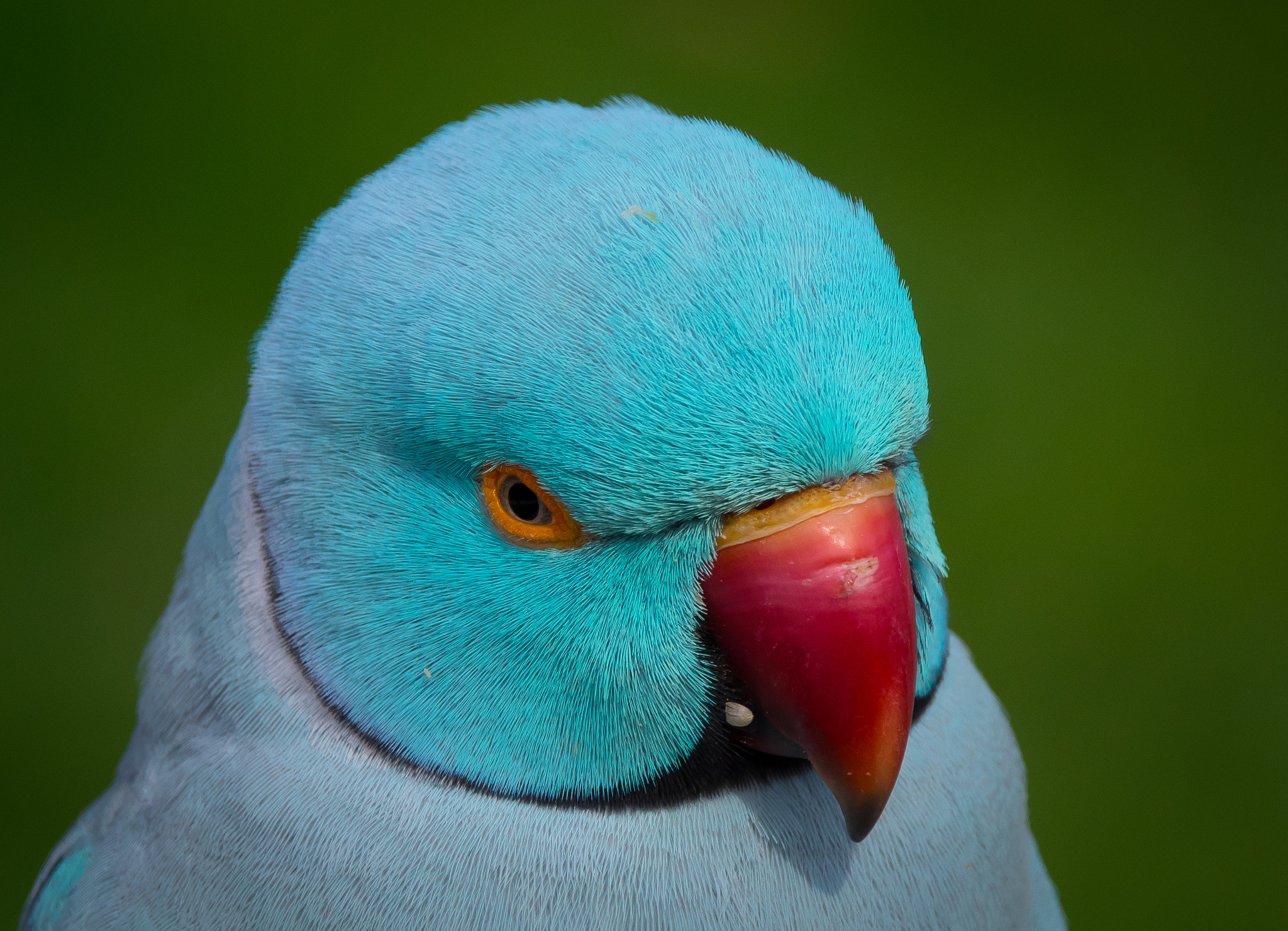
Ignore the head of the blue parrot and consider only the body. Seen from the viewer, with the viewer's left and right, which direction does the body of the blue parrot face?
facing the viewer and to the right of the viewer
